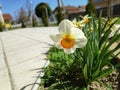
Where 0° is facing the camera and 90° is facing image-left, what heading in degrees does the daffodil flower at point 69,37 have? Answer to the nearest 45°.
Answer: approximately 0°
